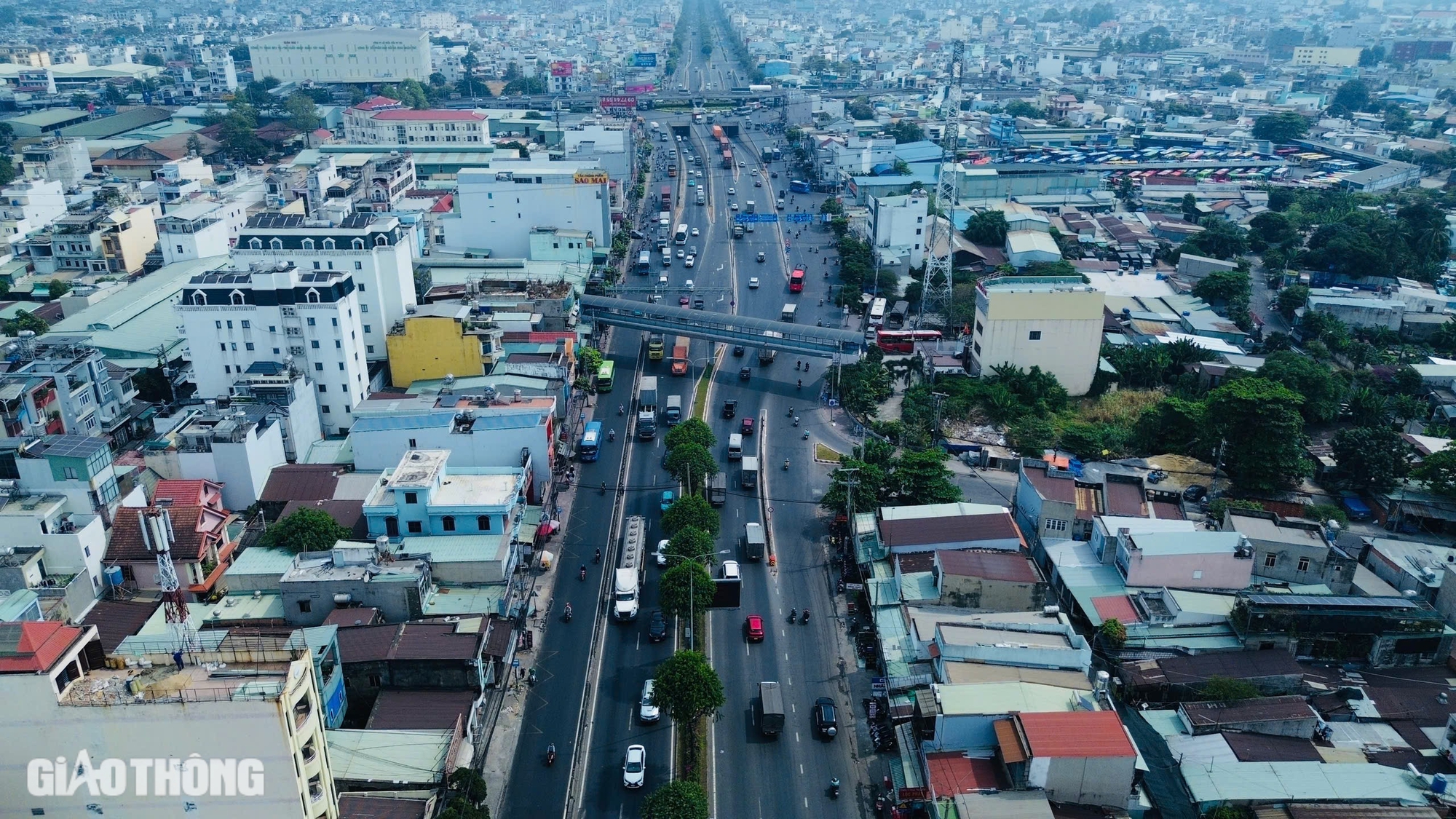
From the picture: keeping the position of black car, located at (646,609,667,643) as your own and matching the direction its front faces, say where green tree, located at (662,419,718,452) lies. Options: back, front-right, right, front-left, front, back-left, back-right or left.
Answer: back

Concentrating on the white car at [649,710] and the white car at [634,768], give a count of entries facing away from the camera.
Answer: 0

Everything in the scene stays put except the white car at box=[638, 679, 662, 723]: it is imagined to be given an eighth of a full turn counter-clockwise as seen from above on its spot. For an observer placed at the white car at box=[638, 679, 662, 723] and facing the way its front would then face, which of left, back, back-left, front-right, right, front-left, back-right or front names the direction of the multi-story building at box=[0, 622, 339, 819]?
right

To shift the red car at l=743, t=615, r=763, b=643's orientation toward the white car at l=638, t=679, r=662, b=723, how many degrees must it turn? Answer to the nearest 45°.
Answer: approximately 135° to its left

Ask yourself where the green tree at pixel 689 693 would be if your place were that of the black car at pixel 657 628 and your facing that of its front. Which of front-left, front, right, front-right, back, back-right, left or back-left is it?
front

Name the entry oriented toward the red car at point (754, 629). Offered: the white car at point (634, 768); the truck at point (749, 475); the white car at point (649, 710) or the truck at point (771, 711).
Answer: the truck at point (771, 711)

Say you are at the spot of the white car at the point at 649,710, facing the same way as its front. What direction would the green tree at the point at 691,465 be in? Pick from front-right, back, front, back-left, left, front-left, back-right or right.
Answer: back

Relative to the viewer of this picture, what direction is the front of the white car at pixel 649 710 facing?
facing the viewer

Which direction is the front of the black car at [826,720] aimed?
away from the camera

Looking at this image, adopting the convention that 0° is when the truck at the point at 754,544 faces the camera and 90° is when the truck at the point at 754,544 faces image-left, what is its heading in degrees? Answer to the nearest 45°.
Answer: approximately 180°

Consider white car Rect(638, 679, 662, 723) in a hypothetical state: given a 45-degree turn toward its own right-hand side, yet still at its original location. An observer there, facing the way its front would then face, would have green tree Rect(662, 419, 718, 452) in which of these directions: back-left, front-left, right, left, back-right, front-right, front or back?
back-right

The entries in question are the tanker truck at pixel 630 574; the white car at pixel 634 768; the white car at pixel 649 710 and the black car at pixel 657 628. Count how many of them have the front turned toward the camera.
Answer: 4

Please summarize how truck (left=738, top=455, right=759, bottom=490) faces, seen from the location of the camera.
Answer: facing away from the viewer

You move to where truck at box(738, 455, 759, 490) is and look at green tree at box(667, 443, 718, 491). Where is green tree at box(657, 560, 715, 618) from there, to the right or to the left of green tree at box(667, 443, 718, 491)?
left

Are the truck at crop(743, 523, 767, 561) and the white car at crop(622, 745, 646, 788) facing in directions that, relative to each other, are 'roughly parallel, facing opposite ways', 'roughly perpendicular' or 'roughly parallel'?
roughly parallel, facing opposite ways

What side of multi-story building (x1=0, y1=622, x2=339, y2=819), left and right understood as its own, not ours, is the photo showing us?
right

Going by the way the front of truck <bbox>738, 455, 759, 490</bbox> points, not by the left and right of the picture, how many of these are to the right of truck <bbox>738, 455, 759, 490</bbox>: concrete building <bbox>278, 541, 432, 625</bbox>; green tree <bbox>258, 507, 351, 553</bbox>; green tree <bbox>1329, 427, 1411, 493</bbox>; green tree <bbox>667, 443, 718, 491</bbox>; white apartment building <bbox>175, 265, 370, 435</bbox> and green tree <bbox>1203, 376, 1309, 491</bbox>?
2

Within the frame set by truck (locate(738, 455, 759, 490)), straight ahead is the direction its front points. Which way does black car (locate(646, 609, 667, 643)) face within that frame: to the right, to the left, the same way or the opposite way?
the opposite way

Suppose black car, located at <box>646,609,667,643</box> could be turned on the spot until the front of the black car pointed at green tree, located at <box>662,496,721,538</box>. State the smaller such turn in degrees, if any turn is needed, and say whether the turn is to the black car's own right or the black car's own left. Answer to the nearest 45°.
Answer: approximately 180°

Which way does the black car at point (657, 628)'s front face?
toward the camera

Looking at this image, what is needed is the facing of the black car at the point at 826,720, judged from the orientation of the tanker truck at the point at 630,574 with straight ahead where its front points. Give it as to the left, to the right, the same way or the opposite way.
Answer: the opposite way
